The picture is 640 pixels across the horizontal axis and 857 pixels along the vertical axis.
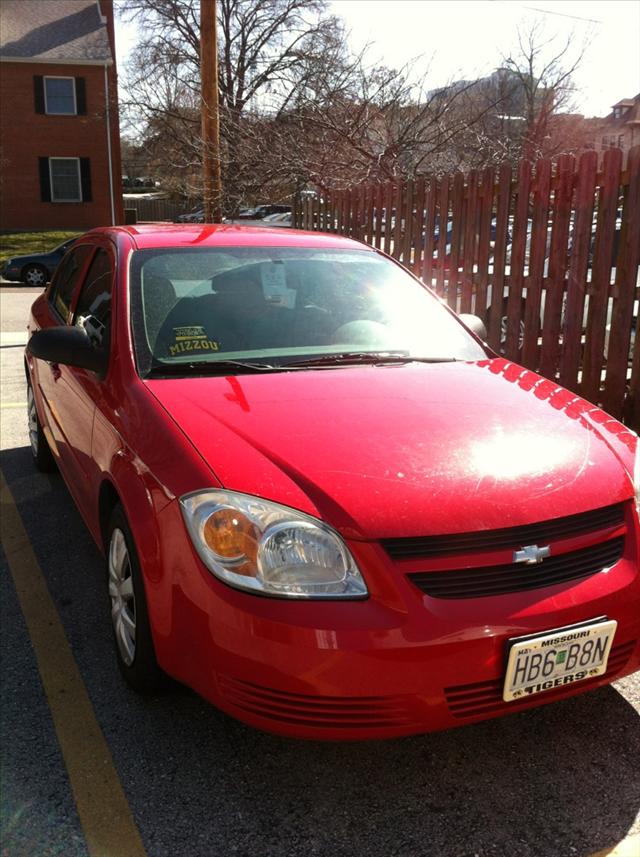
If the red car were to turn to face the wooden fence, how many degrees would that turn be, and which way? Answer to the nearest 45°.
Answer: approximately 135° to its left

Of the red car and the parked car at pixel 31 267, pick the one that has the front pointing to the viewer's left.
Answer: the parked car

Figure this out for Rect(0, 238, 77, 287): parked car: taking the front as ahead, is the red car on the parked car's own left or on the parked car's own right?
on the parked car's own left

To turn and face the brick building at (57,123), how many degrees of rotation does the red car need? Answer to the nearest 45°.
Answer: approximately 135° to its left

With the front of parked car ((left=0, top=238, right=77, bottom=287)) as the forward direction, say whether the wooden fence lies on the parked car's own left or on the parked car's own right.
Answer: on the parked car's own left

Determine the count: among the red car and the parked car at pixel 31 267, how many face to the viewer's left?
1

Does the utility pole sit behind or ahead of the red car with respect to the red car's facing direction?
behind

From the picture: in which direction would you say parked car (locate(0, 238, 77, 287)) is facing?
to the viewer's left
